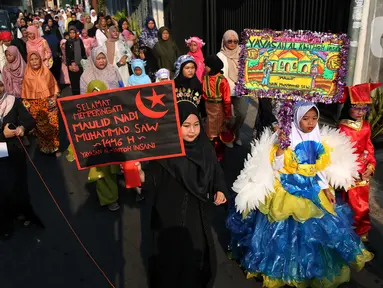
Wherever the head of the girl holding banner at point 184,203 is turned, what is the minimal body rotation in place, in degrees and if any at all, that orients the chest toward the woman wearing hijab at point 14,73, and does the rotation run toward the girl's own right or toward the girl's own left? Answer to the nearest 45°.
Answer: approximately 135° to the girl's own right

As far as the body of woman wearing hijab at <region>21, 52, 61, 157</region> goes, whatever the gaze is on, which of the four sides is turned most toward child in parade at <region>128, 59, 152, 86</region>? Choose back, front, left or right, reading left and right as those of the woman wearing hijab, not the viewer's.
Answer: left

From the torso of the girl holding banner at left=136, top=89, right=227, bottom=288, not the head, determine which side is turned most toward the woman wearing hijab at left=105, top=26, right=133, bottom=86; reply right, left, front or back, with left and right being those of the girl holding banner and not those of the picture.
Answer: back

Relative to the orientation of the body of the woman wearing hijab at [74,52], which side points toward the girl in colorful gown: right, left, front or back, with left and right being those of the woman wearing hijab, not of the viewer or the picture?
front

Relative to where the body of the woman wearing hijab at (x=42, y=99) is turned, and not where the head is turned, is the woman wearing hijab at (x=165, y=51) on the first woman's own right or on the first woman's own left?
on the first woman's own left

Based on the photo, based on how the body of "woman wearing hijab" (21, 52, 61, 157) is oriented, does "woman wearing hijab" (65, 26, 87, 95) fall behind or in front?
behind

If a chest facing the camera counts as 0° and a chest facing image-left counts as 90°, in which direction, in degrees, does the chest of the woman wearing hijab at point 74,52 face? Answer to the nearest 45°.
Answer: approximately 0°

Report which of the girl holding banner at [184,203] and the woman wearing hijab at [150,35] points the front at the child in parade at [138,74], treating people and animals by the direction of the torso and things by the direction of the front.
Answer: the woman wearing hijab

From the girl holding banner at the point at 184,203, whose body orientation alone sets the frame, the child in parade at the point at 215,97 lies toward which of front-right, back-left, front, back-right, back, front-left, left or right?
back
